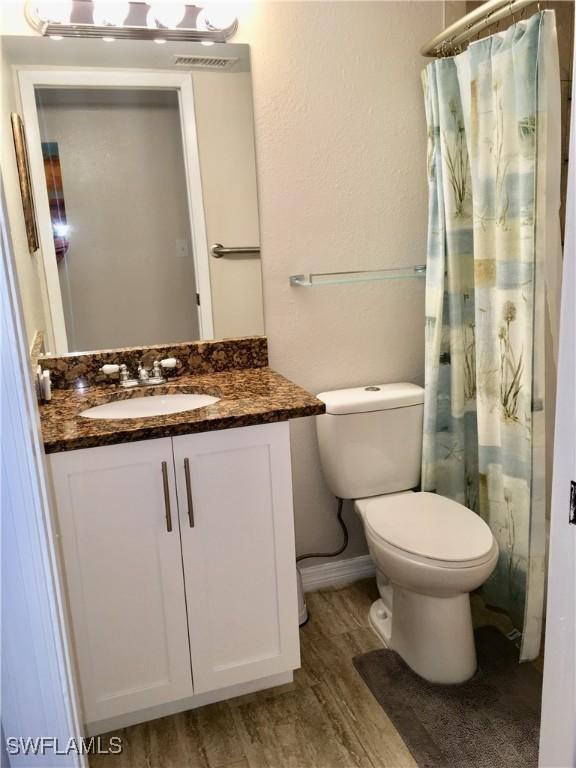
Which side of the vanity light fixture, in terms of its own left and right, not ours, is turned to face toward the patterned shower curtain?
left

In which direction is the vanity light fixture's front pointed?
toward the camera

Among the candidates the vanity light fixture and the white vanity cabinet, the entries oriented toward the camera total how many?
2

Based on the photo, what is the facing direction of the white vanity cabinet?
toward the camera

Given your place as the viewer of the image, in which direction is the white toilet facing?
facing the viewer and to the right of the viewer

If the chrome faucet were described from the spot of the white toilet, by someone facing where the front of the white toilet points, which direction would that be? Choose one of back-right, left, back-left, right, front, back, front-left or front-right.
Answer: back-right
